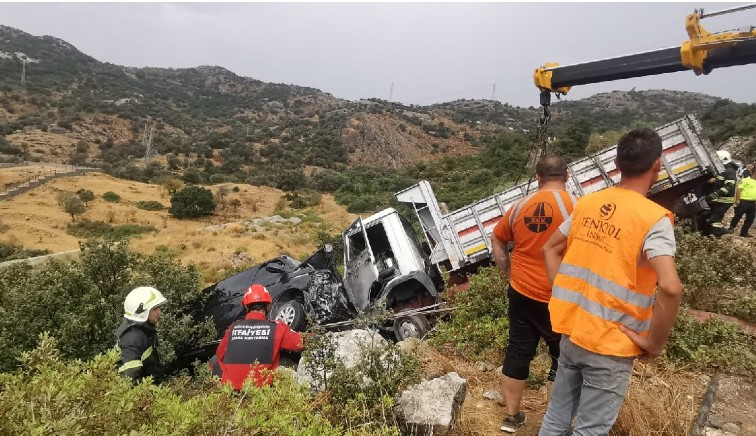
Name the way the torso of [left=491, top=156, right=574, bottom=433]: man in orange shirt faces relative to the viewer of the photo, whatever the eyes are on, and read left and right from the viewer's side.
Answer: facing away from the viewer

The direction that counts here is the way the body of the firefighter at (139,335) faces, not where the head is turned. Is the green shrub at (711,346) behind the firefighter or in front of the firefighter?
in front

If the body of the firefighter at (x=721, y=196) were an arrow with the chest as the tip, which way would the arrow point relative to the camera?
to the viewer's left

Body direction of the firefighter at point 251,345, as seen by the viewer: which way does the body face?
away from the camera

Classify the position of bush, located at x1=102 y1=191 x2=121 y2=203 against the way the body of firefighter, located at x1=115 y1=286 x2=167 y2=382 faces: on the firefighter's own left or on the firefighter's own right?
on the firefighter's own left

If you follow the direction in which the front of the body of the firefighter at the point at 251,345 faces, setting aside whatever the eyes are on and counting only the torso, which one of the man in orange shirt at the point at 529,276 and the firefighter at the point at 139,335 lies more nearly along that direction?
the firefighter

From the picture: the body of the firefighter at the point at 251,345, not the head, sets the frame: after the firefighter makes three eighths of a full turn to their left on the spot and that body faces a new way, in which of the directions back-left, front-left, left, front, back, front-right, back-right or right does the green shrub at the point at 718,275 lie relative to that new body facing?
back-left

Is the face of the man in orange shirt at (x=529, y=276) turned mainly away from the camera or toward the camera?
away from the camera

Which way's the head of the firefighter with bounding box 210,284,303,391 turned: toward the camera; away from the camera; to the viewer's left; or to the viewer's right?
away from the camera

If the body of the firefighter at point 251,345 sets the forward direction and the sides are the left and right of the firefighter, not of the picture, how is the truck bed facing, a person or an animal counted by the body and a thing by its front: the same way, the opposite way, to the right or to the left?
to the left

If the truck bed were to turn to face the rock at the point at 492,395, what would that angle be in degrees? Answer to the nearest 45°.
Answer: approximately 45° to its left

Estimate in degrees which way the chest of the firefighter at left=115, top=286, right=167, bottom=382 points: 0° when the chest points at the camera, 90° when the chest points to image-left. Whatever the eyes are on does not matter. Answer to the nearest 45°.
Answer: approximately 270°

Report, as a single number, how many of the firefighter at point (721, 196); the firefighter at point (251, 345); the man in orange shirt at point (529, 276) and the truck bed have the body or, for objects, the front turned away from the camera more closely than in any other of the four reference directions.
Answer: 2
